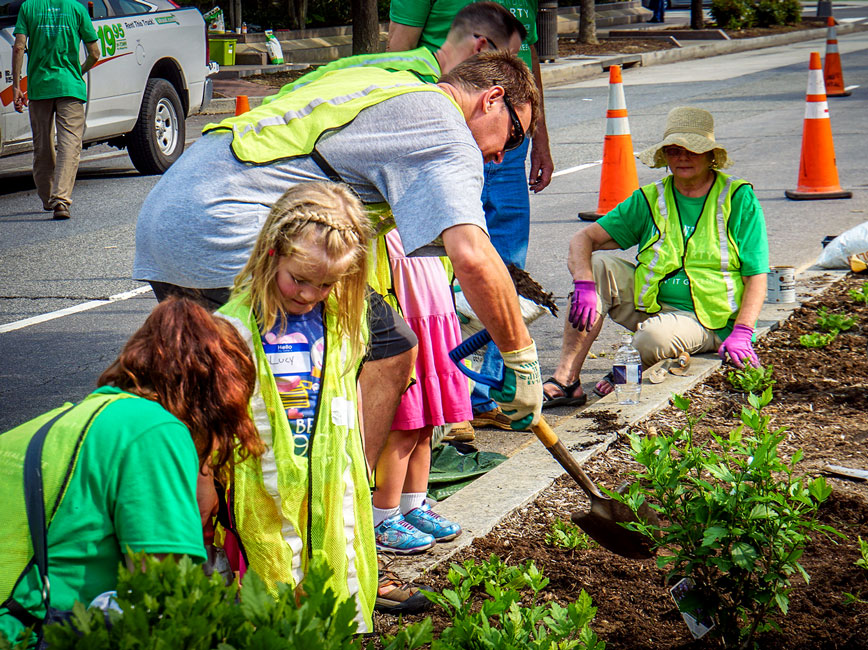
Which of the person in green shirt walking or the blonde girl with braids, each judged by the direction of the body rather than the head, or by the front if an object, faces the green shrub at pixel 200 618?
the blonde girl with braids

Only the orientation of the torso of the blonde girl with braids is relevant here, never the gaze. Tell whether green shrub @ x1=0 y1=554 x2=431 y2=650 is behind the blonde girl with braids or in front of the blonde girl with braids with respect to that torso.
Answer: in front

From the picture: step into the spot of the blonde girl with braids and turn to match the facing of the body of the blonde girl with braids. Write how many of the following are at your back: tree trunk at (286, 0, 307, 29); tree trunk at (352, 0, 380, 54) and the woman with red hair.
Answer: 2
